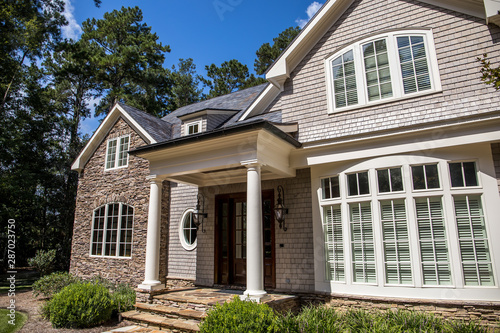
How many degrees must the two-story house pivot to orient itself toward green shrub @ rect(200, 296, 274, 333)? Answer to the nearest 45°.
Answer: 0° — it already faces it

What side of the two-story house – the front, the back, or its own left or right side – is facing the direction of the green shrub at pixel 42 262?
right

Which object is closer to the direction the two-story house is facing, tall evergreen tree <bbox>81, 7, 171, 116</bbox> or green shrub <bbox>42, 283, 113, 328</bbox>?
the green shrub

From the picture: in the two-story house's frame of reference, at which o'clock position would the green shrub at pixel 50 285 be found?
The green shrub is roughly at 2 o'clock from the two-story house.

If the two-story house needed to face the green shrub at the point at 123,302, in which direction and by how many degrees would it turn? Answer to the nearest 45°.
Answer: approximately 45° to its right

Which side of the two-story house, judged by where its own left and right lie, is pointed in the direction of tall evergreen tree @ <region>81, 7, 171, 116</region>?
right

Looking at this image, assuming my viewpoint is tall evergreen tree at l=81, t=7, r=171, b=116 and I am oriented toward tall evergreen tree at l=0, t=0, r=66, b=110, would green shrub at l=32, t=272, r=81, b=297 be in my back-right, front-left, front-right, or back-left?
front-left

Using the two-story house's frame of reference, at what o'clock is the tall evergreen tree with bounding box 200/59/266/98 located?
The tall evergreen tree is roughly at 4 o'clock from the two-story house.

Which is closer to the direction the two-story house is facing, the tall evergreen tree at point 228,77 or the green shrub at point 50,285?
the green shrub

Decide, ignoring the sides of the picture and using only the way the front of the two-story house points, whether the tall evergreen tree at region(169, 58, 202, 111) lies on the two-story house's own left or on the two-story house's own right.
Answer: on the two-story house's own right

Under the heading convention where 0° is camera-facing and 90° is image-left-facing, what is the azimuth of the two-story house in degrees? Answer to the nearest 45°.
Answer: approximately 45°

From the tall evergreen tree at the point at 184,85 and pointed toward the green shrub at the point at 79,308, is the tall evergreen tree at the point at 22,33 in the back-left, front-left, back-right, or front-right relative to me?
front-right

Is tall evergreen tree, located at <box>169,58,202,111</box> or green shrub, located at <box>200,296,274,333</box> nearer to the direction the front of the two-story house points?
the green shrub

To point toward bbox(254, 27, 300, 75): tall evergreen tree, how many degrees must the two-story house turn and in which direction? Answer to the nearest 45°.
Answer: approximately 135° to its right
